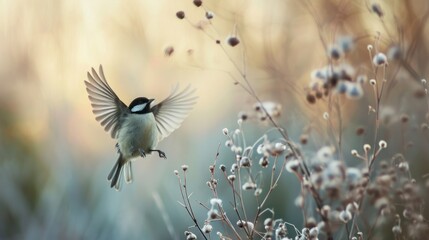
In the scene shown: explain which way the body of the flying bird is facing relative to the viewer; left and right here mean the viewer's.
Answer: facing the viewer and to the right of the viewer
